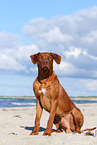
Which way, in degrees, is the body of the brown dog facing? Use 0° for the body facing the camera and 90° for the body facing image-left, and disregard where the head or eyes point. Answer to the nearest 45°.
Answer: approximately 45°
